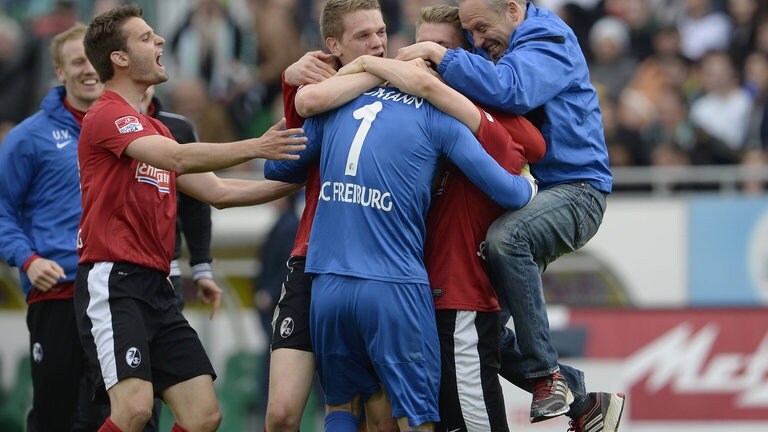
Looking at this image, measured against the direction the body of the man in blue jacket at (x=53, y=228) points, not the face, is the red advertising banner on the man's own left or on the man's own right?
on the man's own left

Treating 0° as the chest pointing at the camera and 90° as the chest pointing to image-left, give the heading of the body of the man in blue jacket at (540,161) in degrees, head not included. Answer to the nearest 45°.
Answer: approximately 90°

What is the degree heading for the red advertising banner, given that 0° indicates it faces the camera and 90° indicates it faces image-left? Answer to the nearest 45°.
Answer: approximately 0°

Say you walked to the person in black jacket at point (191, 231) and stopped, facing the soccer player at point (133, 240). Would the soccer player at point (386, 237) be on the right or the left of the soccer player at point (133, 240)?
left

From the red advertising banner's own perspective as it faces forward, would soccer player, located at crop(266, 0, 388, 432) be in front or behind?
in front

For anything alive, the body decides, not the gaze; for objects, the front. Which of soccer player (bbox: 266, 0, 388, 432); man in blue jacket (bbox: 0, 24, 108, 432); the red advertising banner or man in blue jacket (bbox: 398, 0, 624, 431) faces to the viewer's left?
man in blue jacket (bbox: 398, 0, 624, 431)

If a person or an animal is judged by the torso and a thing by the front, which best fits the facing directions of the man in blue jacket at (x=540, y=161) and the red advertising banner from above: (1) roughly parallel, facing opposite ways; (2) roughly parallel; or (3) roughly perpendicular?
roughly perpendicular

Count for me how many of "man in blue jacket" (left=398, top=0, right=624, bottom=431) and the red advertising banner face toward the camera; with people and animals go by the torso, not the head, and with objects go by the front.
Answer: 1

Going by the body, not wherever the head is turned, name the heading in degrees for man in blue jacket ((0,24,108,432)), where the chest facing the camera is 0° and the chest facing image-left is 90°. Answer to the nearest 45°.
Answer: approximately 315°

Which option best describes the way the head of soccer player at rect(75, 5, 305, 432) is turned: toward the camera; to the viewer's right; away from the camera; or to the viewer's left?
to the viewer's right
